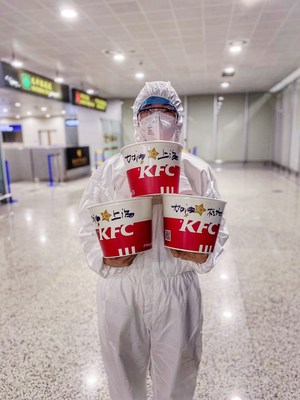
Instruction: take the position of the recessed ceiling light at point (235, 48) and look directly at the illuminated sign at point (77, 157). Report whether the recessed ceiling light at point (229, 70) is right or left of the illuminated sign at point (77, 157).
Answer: right

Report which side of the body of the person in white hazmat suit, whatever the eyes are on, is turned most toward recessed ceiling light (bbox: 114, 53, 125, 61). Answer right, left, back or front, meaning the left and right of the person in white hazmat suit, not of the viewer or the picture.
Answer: back

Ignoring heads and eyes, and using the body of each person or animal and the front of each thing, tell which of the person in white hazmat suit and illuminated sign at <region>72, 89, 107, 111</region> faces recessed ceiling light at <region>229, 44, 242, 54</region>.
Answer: the illuminated sign

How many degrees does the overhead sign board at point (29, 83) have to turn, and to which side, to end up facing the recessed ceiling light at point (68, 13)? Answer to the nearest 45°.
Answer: approximately 45° to its right

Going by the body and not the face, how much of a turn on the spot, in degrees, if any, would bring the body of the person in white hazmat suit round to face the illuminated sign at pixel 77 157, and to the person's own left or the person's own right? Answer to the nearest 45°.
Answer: approximately 180°

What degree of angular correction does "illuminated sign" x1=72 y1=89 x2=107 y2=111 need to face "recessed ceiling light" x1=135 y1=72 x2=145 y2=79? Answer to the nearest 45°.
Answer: approximately 45° to its left

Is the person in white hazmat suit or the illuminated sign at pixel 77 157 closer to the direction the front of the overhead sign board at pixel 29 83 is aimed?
the person in white hazmat suit

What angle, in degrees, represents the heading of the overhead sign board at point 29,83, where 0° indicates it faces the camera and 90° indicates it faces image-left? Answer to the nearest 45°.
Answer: approximately 315°
